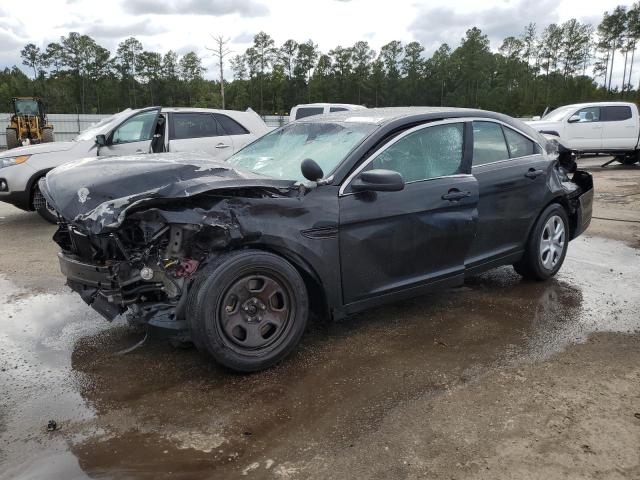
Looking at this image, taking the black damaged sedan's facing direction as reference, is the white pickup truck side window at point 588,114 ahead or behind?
behind

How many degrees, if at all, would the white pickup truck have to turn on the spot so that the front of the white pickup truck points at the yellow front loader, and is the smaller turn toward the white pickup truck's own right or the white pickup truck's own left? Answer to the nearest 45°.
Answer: approximately 45° to the white pickup truck's own right

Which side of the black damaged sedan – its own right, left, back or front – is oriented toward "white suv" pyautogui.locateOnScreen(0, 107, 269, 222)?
right

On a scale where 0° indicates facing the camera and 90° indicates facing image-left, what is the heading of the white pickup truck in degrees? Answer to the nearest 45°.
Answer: approximately 45°

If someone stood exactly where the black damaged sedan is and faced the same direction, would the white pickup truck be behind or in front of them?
behind

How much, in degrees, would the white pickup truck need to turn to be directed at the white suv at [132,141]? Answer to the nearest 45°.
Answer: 0° — it already faces it

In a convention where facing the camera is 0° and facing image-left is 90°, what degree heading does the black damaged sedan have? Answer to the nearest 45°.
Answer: approximately 45°

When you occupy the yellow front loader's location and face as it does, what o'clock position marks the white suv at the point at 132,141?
The white suv is roughly at 12 o'clock from the yellow front loader.

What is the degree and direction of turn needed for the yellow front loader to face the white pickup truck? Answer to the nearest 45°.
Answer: approximately 45° to its left
